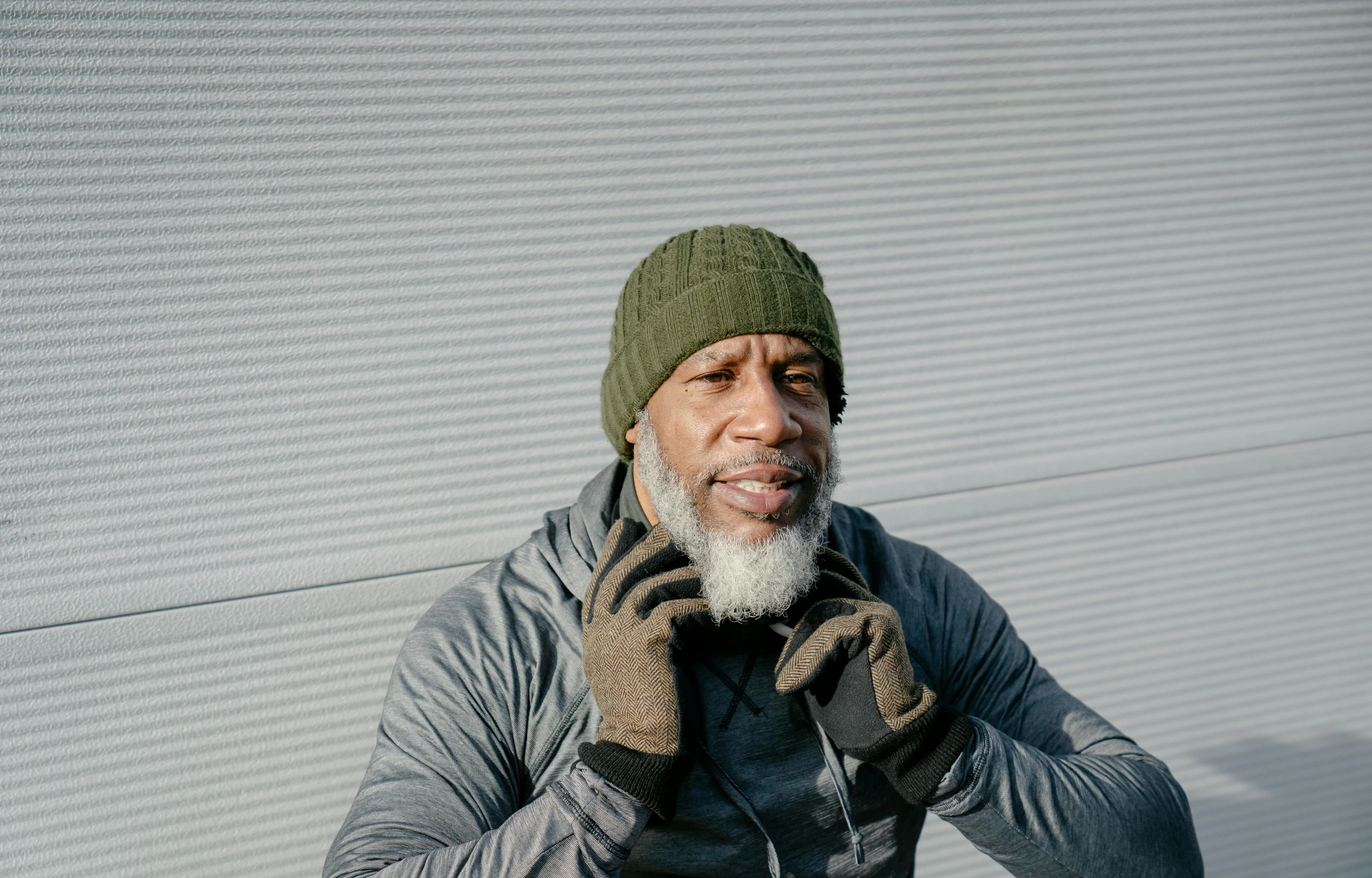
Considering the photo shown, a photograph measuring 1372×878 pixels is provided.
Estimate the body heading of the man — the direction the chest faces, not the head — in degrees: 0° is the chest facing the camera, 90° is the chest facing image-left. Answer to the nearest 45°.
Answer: approximately 0°
